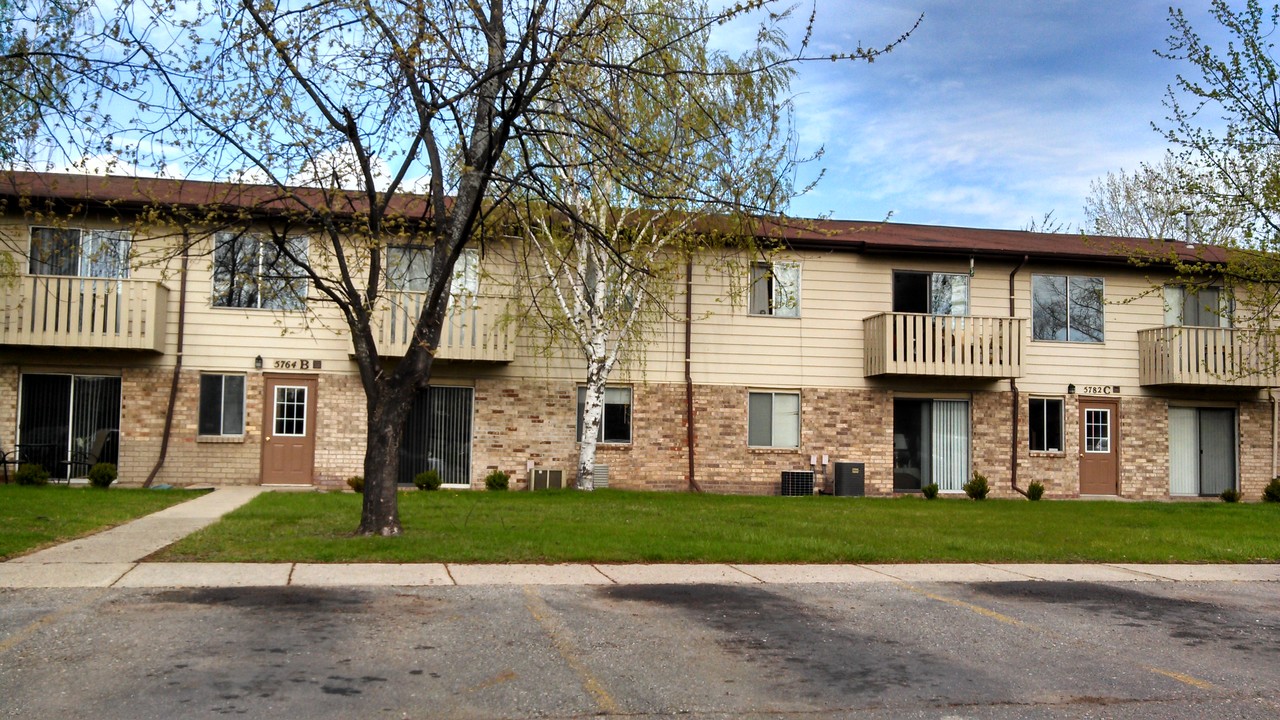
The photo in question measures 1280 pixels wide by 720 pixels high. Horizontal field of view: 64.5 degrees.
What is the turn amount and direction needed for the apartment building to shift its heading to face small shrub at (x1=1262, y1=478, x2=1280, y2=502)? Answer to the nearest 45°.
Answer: approximately 90° to its left

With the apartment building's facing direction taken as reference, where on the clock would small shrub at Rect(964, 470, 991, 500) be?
The small shrub is roughly at 9 o'clock from the apartment building.

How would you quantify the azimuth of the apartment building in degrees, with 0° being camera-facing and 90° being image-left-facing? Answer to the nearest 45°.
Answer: approximately 0°

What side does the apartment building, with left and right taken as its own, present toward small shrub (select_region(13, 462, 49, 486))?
right

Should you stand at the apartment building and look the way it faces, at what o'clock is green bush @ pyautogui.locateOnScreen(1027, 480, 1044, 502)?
The green bush is roughly at 9 o'clock from the apartment building.

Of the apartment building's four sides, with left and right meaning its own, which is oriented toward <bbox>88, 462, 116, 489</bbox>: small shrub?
right
